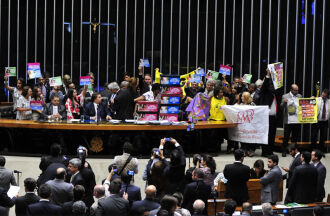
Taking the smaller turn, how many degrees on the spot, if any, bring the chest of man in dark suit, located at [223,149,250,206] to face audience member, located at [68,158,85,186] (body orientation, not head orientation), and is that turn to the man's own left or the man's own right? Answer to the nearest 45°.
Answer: approximately 90° to the man's own left

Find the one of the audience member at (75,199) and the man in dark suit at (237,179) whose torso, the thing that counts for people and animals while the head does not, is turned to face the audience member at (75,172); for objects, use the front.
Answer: the audience member at (75,199)

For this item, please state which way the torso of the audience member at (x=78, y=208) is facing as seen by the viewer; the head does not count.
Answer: away from the camera

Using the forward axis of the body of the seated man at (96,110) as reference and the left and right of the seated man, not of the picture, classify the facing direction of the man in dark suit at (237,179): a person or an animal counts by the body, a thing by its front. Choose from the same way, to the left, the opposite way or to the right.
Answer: the opposite way

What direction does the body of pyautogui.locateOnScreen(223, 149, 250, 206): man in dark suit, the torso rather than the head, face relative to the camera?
away from the camera

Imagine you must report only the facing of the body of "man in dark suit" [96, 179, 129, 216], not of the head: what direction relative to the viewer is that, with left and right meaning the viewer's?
facing away from the viewer

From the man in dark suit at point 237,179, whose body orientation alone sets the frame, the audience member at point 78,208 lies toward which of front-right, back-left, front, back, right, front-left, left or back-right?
back-left

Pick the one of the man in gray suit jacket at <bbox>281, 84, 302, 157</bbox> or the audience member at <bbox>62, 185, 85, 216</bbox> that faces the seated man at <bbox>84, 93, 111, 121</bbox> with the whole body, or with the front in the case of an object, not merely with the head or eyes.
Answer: the audience member

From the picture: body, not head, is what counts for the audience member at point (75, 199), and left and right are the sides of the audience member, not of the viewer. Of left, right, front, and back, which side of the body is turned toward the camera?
back

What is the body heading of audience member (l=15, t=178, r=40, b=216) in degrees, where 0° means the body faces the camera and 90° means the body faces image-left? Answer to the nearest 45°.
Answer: approximately 180°

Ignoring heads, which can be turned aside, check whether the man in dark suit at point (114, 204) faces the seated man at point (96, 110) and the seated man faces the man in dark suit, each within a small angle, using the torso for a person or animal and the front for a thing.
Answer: yes

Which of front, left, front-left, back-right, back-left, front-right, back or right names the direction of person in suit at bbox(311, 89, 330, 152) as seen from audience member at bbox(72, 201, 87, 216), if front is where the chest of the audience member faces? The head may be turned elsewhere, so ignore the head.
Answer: front-right

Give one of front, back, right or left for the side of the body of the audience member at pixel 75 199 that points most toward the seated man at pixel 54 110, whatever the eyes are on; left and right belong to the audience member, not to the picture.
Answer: front
